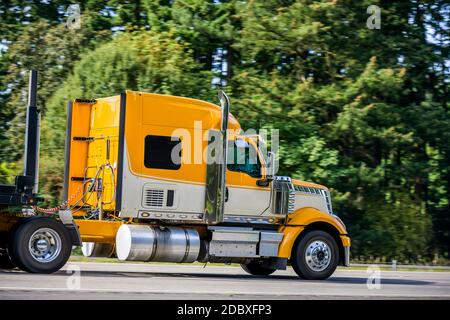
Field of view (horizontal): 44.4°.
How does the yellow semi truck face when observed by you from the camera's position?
facing away from the viewer and to the right of the viewer
